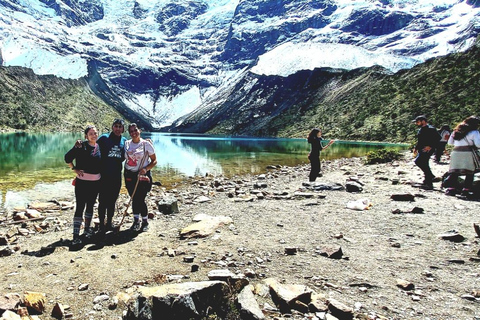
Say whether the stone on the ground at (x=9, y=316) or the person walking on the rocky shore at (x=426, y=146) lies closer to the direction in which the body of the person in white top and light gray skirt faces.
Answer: the person walking on the rocky shore

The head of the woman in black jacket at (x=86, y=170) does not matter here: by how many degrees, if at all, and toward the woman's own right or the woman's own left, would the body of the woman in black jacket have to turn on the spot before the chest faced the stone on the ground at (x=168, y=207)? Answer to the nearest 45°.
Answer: approximately 90° to the woman's own left

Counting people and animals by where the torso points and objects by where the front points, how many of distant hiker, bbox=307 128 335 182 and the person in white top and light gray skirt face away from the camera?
1

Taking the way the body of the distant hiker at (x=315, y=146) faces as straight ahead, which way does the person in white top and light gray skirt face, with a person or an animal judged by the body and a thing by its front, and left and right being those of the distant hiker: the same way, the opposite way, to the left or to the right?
to the left

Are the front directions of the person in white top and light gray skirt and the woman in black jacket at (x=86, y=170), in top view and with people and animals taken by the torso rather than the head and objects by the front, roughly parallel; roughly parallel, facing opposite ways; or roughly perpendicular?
roughly parallel, facing opposite ways
